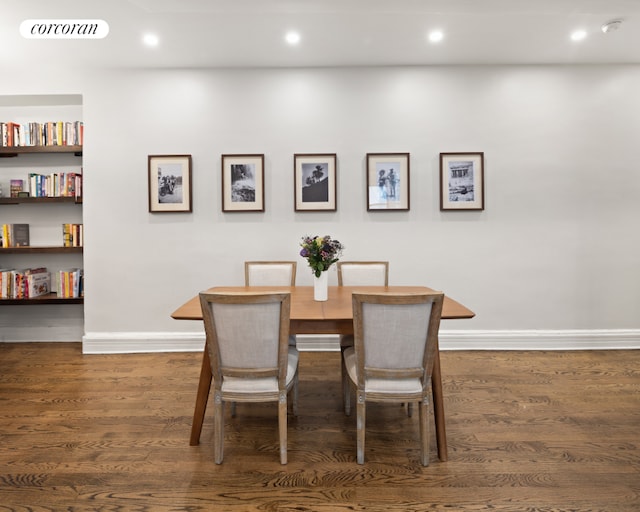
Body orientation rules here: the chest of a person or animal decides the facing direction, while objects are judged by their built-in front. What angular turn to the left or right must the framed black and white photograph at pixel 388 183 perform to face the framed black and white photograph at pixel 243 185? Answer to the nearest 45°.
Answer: approximately 90° to its right

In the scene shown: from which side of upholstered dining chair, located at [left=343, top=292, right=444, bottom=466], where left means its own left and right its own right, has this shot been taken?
back

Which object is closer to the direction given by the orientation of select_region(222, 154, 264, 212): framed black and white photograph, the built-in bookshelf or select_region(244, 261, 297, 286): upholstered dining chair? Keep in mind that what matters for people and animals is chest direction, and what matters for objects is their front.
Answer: the upholstered dining chair

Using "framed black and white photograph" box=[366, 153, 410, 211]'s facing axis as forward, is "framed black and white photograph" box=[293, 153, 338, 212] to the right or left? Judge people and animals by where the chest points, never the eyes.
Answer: on its right

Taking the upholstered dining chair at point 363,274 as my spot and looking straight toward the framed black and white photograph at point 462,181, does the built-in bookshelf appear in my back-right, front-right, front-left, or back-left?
back-left

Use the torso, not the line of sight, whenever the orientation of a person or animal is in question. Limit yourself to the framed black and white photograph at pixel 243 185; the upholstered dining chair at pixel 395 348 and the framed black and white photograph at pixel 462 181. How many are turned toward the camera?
2

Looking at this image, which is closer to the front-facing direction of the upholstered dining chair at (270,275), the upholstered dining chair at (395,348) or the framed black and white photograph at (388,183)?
the upholstered dining chair

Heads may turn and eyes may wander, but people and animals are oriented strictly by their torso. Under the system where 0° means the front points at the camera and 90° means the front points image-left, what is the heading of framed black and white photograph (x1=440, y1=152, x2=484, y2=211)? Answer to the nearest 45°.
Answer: approximately 0°

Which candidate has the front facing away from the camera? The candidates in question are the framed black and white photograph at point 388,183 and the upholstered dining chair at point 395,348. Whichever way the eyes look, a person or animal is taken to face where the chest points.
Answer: the upholstered dining chair

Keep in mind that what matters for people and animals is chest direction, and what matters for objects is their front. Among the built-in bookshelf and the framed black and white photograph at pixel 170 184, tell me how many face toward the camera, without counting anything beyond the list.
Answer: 2

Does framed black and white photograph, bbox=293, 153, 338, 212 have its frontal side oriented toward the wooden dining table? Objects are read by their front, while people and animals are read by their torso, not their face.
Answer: yes

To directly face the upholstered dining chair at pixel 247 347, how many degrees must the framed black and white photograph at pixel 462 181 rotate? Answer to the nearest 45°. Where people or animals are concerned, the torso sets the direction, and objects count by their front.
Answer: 0° — it already faces it
